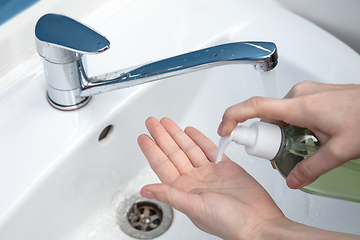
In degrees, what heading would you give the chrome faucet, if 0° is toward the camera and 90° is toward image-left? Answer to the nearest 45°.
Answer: approximately 270°

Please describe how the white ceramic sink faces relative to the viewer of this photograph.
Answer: facing the viewer and to the right of the viewer
